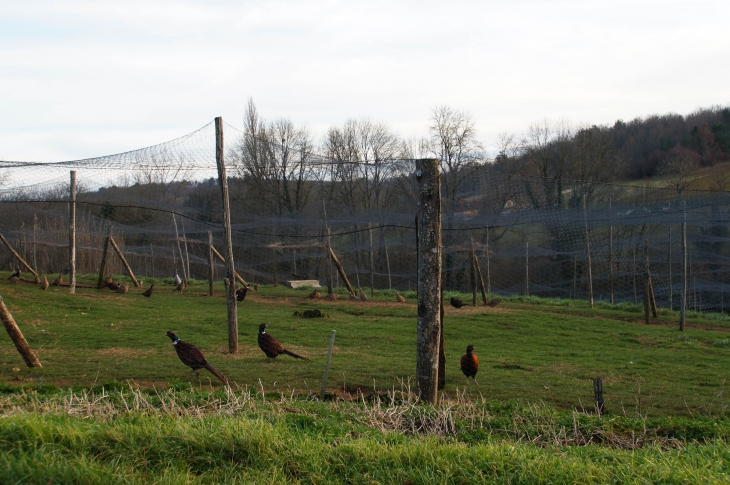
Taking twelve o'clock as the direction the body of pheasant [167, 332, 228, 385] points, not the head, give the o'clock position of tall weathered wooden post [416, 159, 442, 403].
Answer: The tall weathered wooden post is roughly at 6 o'clock from the pheasant.

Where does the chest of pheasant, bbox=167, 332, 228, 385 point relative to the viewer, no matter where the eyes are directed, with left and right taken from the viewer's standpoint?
facing away from the viewer and to the left of the viewer

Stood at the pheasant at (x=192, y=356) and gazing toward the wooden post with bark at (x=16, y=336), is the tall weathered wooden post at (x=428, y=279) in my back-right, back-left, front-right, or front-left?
back-left

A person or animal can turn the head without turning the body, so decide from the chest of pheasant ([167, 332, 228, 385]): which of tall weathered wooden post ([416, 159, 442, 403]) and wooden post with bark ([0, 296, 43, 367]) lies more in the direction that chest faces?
the wooden post with bark

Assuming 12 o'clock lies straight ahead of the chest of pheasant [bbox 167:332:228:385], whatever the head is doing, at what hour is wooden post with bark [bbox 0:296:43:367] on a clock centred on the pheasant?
The wooden post with bark is roughly at 11 o'clock from the pheasant.

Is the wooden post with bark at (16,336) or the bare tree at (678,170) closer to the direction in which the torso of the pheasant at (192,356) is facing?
the wooden post with bark

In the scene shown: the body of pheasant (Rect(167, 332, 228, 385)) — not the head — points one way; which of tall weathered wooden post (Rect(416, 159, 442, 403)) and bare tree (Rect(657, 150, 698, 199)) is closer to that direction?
the bare tree

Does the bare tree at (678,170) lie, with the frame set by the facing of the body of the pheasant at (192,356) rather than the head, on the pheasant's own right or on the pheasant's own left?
on the pheasant's own right

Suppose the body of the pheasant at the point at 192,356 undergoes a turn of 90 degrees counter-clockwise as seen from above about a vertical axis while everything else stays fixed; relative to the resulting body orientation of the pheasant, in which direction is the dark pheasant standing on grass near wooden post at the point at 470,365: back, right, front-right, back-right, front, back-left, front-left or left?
back-left
